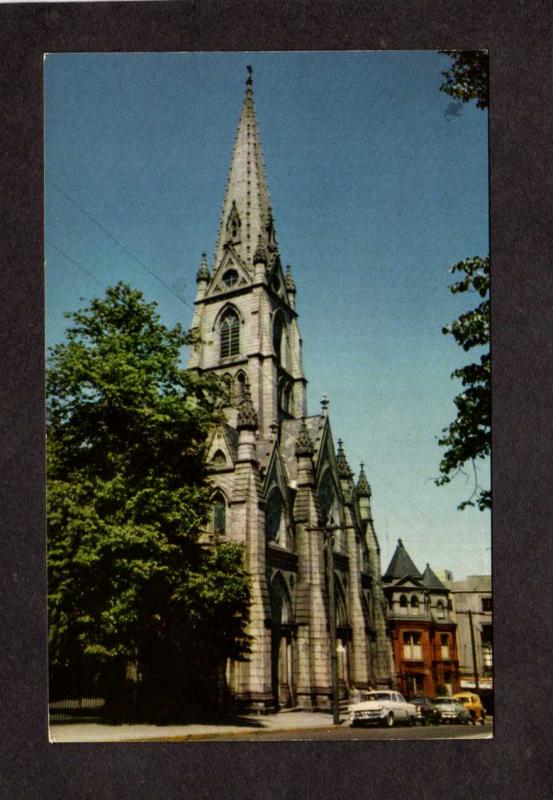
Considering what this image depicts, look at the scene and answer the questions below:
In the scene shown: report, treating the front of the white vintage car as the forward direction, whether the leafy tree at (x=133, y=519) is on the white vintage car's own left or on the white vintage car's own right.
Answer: on the white vintage car's own right

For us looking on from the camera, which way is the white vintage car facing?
facing the viewer and to the left of the viewer

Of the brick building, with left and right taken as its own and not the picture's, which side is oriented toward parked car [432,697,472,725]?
front

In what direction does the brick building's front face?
toward the camera

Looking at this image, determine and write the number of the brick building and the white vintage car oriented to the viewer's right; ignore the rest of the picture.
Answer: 0

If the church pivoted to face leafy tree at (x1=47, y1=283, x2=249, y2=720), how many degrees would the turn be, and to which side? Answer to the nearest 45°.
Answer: approximately 90° to its right
